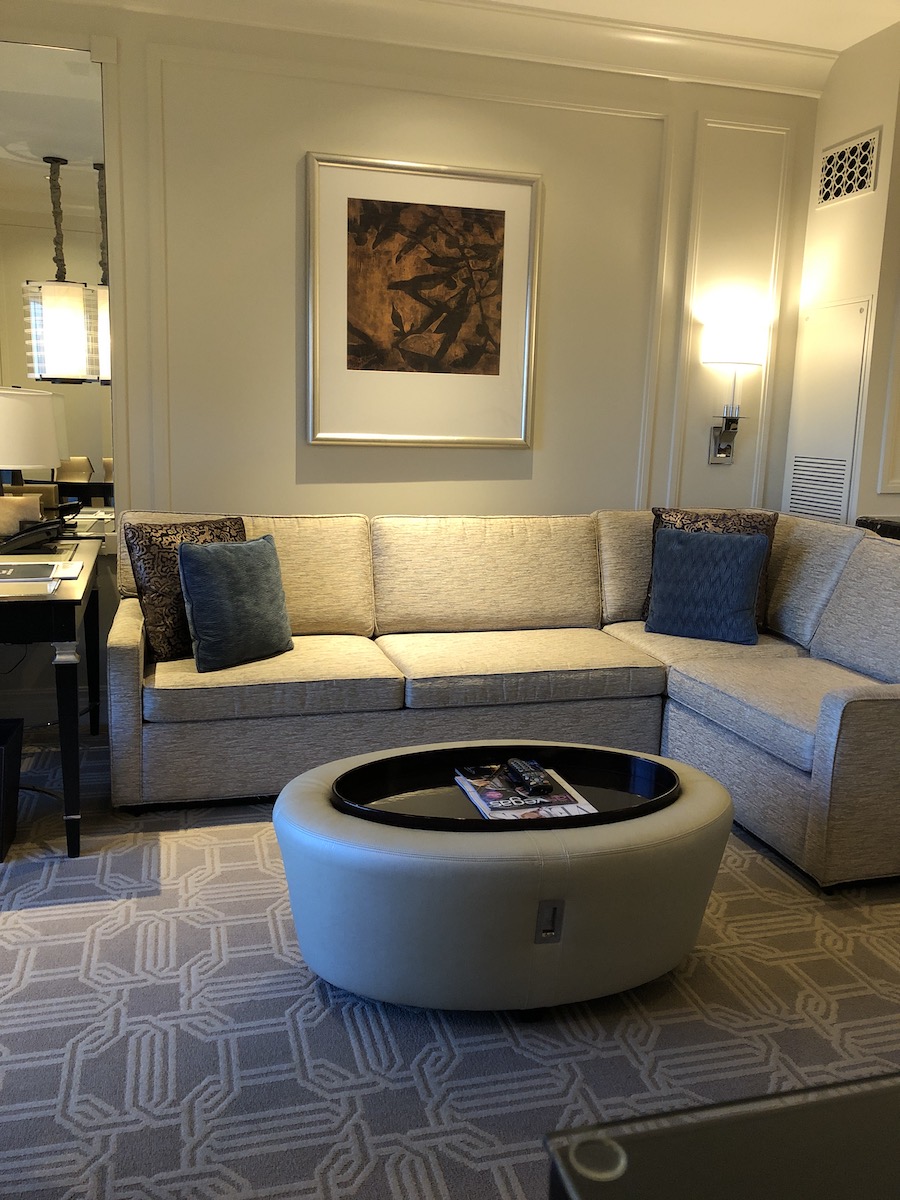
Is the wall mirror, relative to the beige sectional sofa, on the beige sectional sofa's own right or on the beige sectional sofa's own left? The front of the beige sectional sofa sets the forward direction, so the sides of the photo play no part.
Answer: on the beige sectional sofa's own right

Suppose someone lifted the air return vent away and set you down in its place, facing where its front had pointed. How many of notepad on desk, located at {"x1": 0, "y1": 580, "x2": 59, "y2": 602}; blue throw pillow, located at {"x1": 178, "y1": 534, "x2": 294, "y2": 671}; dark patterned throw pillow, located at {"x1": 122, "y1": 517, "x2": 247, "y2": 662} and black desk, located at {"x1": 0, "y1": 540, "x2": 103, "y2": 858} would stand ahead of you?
4

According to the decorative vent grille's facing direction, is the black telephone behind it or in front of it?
in front

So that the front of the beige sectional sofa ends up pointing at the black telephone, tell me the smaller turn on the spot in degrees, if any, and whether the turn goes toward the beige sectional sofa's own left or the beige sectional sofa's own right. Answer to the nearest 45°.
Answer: approximately 90° to the beige sectional sofa's own right

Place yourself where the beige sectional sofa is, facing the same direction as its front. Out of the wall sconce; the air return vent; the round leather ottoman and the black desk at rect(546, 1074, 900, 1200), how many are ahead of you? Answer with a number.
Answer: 2

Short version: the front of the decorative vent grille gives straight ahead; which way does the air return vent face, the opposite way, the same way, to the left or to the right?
the same way

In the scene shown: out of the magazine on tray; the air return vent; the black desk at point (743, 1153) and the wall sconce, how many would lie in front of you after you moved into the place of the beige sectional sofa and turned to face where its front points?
2

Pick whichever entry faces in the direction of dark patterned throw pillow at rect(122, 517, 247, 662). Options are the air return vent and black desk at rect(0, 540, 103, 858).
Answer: the air return vent

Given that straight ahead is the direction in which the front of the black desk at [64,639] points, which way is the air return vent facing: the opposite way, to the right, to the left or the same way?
to the right

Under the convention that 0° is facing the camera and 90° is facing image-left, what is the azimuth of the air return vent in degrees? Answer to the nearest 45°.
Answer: approximately 45°

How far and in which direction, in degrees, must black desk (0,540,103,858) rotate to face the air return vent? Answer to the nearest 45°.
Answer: approximately 90° to its left

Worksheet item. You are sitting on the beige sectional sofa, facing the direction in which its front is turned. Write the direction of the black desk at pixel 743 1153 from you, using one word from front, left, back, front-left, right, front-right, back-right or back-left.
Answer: front

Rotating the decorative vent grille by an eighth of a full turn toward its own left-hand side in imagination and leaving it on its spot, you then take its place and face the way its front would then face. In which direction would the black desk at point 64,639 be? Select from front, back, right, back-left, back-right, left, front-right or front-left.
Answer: front-right

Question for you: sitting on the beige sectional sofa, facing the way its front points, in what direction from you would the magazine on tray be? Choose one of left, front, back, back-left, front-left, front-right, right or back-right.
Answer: front

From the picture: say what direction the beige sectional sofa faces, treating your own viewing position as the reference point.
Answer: facing the viewer

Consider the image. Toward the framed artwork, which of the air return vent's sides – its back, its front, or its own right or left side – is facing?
front
